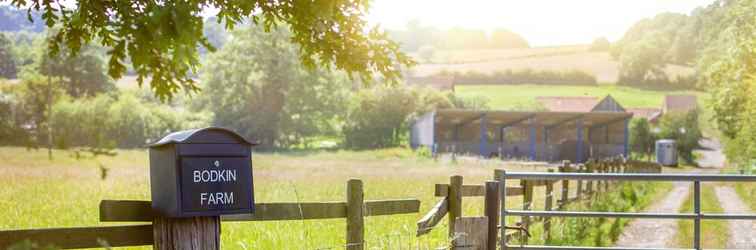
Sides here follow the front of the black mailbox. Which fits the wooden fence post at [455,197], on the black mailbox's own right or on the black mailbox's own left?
on the black mailbox's own left

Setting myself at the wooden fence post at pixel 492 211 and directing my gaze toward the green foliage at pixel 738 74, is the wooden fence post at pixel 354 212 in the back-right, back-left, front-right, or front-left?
back-left

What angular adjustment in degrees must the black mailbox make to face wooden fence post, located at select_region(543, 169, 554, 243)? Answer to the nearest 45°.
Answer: approximately 90° to its left

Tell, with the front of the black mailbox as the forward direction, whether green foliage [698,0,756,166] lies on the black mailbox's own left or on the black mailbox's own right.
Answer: on the black mailbox's own left

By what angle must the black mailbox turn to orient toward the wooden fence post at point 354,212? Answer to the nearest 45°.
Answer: approximately 90° to its left

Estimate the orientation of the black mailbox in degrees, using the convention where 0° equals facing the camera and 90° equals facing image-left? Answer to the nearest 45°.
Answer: approximately 315°

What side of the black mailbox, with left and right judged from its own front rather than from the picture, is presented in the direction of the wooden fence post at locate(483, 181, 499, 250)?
left
